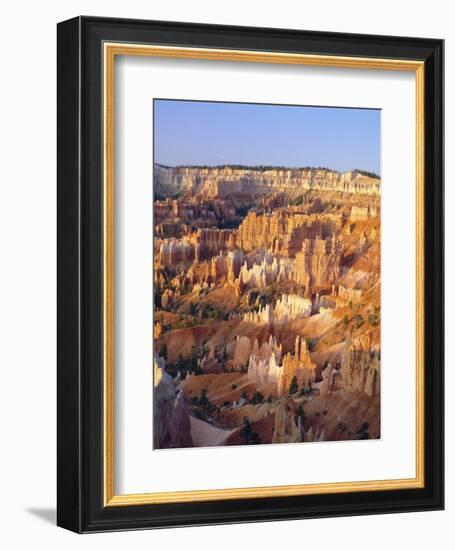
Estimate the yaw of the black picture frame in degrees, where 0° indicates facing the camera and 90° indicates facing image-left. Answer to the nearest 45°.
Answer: approximately 315°
